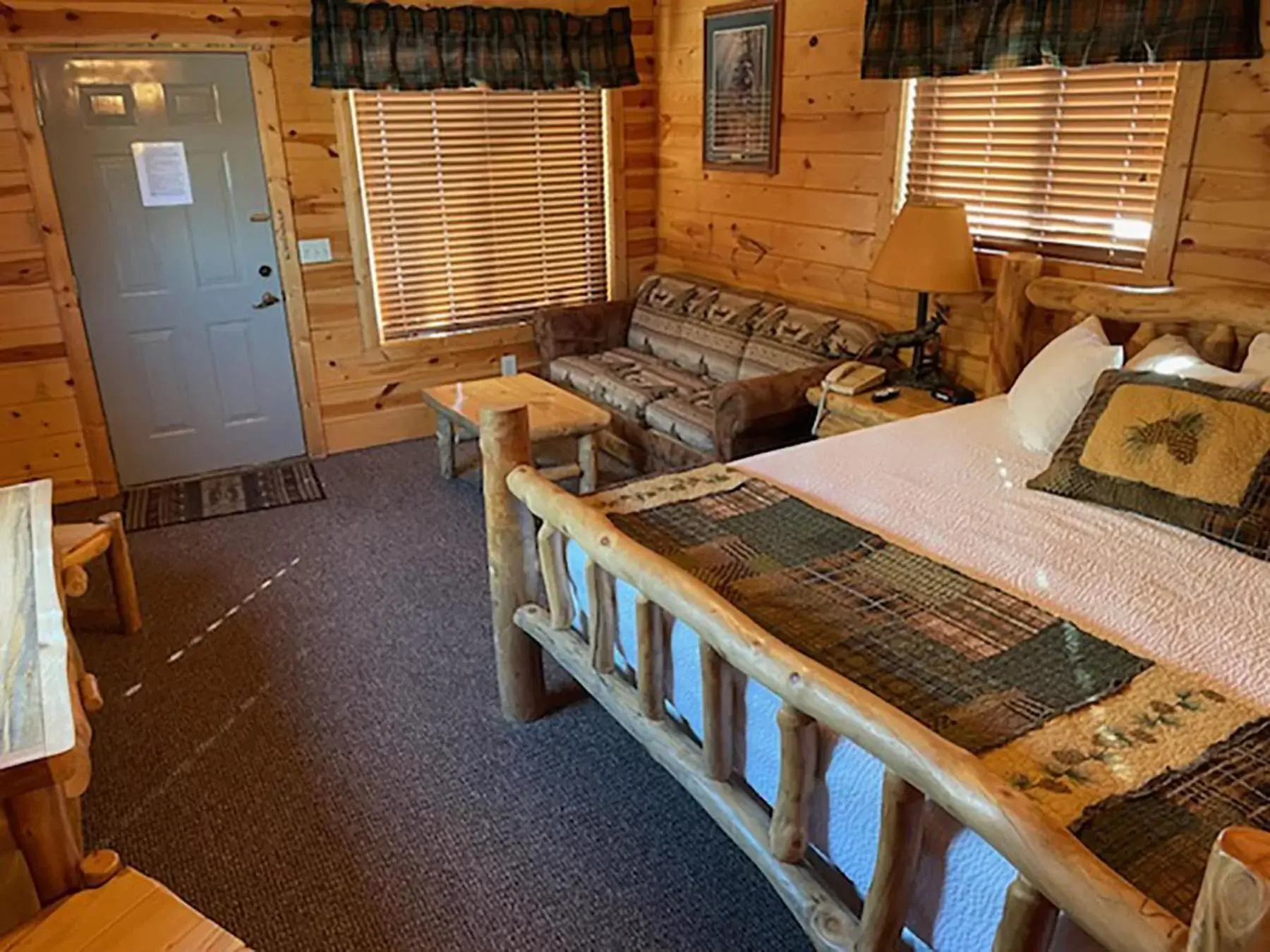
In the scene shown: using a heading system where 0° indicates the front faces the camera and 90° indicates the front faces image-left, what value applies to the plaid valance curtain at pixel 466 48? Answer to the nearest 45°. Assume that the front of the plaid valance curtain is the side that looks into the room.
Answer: approximately 0°

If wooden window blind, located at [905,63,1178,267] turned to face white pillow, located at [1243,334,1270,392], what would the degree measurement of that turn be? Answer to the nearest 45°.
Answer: approximately 90° to its left

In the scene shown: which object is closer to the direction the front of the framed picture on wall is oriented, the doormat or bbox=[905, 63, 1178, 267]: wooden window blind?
the doormat

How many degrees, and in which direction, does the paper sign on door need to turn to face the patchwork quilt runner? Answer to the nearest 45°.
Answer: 0° — it already faces it

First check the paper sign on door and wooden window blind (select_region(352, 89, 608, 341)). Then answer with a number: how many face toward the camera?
2

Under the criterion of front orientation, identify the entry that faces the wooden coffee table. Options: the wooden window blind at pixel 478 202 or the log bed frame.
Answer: the wooden window blind

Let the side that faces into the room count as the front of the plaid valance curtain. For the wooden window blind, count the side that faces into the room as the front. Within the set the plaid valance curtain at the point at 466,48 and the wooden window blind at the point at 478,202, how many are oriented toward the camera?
2

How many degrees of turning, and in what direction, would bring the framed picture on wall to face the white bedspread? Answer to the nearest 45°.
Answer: approximately 45° to its left
